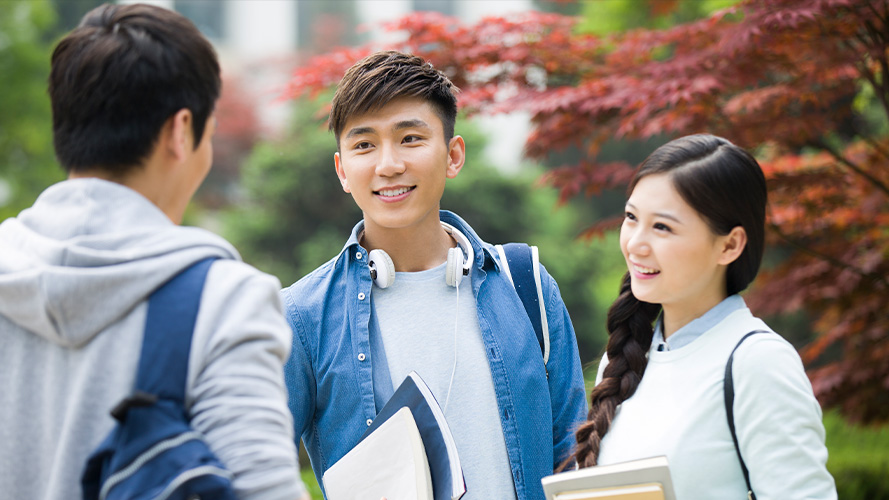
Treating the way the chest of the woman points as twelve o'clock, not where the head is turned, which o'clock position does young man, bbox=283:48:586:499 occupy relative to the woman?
The young man is roughly at 2 o'clock from the woman.

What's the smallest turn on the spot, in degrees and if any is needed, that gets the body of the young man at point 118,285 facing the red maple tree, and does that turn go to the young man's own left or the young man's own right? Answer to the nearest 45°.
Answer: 0° — they already face it

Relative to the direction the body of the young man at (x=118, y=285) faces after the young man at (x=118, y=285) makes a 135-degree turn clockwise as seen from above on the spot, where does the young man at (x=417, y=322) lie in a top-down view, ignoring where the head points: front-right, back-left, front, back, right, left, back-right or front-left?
back-left

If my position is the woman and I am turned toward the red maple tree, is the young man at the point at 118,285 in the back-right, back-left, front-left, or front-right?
back-left

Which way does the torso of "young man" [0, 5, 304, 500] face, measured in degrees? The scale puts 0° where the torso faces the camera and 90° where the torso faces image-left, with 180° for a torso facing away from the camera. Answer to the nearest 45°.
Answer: approximately 225°

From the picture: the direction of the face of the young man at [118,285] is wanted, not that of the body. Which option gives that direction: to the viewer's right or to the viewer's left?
to the viewer's right

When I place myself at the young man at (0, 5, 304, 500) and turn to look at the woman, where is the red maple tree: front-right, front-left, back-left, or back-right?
front-left

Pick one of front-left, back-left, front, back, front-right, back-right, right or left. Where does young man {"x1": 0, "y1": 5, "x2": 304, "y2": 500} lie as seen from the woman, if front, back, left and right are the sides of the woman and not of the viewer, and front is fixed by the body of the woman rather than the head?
front

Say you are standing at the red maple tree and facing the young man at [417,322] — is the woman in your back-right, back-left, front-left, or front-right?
front-left

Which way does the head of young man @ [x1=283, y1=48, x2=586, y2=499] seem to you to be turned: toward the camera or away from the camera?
toward the camera

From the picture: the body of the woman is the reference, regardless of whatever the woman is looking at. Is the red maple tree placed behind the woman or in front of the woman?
behind

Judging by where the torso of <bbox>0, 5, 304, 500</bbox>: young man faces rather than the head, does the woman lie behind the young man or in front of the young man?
in front
